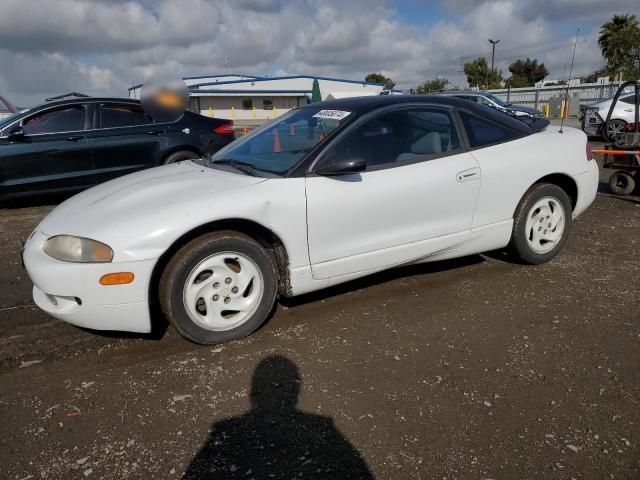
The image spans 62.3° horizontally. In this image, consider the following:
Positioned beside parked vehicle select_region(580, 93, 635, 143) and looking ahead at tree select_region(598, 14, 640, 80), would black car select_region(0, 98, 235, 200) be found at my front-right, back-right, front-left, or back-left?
back-left

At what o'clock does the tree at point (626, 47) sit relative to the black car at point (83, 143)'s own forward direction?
The tree is roughly at 5 o'clock from the black car.

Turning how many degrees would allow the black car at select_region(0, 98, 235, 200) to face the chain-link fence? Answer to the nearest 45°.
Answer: approximately 135° to its right

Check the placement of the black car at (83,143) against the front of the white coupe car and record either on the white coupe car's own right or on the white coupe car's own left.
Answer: on the white coupe car's own right

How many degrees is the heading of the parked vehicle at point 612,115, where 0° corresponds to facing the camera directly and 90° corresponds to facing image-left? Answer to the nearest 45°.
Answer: approximately 45°

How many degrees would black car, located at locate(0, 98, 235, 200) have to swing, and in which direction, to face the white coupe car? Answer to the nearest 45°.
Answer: approximately 90° to its left

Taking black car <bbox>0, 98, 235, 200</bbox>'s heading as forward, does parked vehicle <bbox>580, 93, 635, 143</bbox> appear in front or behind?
behind

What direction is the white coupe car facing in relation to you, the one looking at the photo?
facing the viewer and to the left of the viewer

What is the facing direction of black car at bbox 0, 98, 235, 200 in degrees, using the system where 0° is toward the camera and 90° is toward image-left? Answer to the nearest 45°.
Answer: approximately 90°

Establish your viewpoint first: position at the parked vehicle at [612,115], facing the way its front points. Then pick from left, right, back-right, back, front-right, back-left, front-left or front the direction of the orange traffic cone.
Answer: front-left

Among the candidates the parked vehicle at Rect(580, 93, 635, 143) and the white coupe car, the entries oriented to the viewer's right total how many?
0
